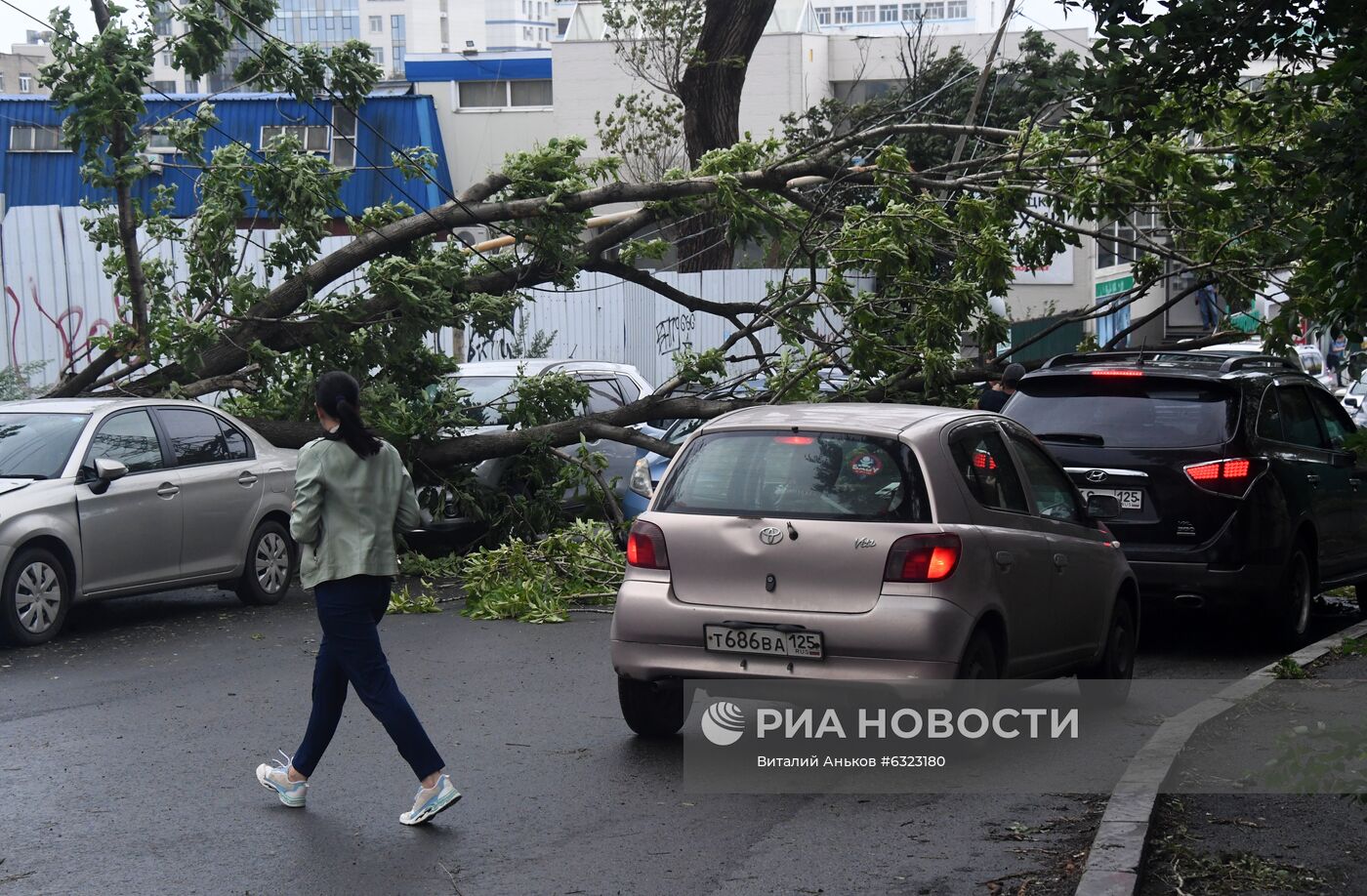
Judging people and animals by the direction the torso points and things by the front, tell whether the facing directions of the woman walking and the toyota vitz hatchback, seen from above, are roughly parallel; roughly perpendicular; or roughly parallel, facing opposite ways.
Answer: roughly perpendicular

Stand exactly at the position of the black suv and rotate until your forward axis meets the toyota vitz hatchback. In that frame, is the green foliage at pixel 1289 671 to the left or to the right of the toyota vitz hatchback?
left

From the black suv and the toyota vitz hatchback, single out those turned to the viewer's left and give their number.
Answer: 0

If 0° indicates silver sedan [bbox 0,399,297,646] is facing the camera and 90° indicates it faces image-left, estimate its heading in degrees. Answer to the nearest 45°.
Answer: approximately 45°

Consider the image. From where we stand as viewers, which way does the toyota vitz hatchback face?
facing away from the viewer and to the right of the viewer

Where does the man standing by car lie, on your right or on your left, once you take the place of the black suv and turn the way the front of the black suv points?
on your left

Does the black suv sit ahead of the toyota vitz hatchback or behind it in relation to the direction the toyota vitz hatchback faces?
ahead

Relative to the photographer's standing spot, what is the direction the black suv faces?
facing away from the viewer and to the right of the viewer

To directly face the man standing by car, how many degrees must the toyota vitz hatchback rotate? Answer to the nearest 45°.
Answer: approximately 45° to its left

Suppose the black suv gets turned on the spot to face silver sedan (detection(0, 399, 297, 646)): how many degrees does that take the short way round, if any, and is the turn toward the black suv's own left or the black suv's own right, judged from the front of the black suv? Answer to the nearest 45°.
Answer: approximately 135° to the black suv's own left
